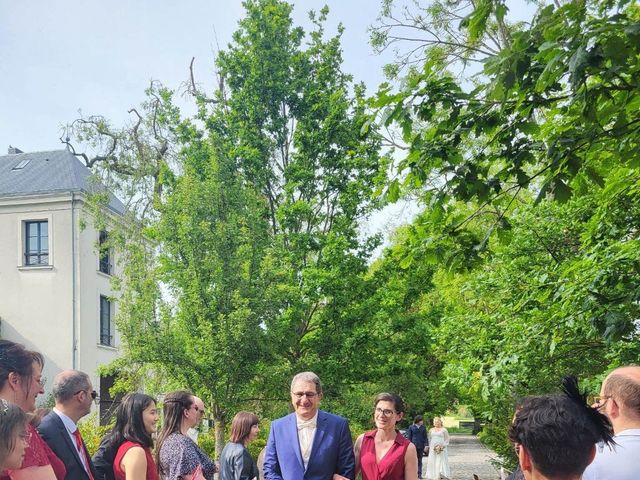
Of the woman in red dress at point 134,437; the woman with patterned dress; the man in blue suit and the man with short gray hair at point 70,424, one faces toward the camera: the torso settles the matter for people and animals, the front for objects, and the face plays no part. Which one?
the man in blue suit

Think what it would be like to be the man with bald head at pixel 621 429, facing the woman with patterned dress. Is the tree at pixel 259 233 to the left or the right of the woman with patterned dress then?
right

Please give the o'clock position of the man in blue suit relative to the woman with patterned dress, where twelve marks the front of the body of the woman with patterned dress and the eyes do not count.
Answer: The man in blue suit is roughly at 12 o'clock from the woman with patterned dress.

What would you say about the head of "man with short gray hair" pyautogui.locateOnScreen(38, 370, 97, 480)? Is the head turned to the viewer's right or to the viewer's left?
to the viewer's right

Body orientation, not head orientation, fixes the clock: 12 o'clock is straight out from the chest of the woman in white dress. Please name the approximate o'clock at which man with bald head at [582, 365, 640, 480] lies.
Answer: The man with bald head is roughly at 12 o'clock from the woman in white dress.

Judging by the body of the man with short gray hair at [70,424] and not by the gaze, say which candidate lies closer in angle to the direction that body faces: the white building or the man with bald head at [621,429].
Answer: the man with bald head

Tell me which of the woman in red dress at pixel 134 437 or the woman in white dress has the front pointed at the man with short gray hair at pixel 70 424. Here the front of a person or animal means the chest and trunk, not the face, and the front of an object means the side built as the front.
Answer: the woman in white dress

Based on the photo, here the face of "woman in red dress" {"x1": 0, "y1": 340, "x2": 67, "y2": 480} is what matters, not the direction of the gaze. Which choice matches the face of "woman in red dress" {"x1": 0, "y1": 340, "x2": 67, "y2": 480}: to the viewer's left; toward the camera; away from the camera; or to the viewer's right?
to the viewer's right

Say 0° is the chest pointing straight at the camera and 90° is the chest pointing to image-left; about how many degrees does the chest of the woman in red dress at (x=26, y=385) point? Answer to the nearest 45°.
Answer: approximately 270°

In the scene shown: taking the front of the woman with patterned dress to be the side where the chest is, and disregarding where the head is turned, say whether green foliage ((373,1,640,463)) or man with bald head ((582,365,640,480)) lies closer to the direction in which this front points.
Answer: the green foliage

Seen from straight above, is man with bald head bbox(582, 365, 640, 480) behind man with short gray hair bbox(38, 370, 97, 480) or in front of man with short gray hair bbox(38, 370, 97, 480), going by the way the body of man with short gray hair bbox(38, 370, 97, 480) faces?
in front

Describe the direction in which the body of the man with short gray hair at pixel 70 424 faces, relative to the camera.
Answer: to the viewer's right

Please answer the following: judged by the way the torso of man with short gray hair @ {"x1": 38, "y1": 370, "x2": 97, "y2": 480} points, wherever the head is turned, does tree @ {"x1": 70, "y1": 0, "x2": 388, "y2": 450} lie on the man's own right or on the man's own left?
on the man's own left

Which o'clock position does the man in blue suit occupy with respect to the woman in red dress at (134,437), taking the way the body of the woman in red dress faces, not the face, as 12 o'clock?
The man in blue suit is roughly at 12 o'clock from the woman in red dress.
